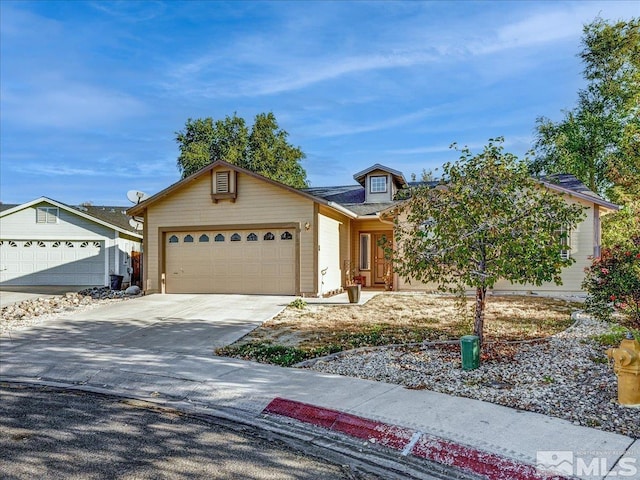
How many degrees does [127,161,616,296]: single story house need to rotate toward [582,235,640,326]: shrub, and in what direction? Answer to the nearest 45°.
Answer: approximately 45° to its left

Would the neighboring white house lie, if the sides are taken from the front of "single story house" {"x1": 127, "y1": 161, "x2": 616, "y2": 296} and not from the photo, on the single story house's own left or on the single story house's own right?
on the single story house's own right

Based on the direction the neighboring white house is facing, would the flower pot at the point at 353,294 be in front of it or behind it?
in front

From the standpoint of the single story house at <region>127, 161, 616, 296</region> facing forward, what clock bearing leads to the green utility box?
The green utility box is roughly at 11 o'clock from the single story house.

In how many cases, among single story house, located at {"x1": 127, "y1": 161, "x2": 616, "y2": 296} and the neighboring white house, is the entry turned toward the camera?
2

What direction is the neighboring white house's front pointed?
toward the camera

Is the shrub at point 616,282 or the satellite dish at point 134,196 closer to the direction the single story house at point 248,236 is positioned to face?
the shrub

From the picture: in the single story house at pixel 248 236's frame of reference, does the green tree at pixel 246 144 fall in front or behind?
behind

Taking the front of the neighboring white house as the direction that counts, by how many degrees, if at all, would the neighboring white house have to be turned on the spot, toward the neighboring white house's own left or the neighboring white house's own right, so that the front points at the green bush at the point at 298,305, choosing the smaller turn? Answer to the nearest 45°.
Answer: approximately 45° to the neighboring white house's own left
